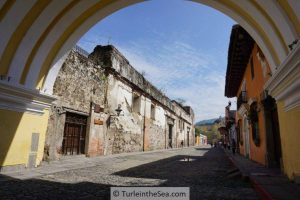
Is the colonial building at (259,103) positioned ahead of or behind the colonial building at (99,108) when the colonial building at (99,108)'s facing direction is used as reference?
ahead

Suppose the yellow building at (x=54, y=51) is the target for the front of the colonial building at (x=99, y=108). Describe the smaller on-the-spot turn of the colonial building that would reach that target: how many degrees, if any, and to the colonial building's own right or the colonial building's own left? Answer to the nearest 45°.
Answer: approximately 45° to the colonial building's own right

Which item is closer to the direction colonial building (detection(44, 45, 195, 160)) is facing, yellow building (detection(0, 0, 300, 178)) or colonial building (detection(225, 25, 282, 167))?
the colonial building

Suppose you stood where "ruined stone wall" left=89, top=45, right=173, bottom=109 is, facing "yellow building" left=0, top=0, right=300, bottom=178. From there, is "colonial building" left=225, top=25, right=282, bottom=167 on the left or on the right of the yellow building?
left

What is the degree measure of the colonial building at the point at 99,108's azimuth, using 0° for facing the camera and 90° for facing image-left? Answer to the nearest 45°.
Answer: approximately 315°
